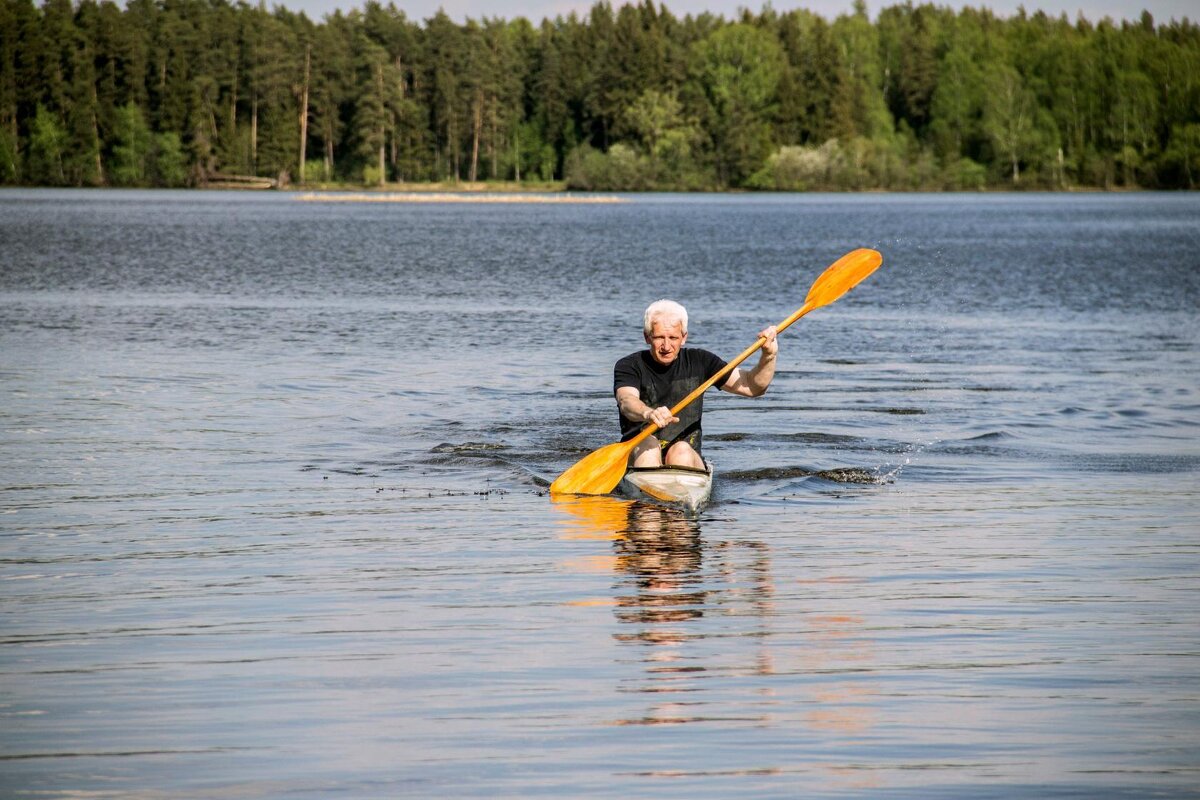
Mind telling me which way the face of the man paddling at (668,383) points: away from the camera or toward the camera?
toward the camera

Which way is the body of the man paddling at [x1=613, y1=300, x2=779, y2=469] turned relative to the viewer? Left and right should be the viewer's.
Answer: facing the viewer
